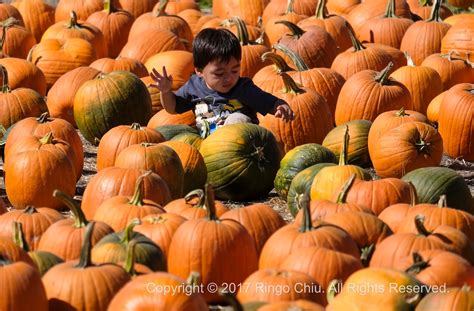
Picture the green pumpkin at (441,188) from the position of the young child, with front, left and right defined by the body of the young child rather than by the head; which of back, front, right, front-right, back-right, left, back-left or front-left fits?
front-left

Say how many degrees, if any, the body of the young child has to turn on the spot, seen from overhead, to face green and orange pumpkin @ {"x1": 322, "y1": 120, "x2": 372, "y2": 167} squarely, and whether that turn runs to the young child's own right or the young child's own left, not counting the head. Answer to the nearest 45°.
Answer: approximately 90° to the young child's own left

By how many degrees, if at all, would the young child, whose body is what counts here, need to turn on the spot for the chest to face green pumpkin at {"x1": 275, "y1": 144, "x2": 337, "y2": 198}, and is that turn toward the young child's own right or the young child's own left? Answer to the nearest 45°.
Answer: approximately 45° to the young child's own left

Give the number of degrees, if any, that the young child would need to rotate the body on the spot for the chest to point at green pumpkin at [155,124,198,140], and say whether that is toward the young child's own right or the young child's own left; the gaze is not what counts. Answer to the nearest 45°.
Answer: approximately 90° to the young child's own right

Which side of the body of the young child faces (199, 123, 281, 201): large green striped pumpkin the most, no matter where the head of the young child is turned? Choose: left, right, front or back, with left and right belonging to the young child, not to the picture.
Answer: front

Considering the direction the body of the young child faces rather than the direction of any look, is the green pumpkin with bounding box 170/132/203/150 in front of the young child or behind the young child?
in front

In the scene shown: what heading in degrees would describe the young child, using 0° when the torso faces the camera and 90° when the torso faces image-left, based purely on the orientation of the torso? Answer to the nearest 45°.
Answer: approximately 0°

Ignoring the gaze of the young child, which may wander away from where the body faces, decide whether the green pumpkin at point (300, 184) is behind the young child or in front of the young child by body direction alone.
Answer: in front

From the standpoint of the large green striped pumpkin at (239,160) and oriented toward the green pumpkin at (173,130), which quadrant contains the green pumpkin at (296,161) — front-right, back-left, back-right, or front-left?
back-right
